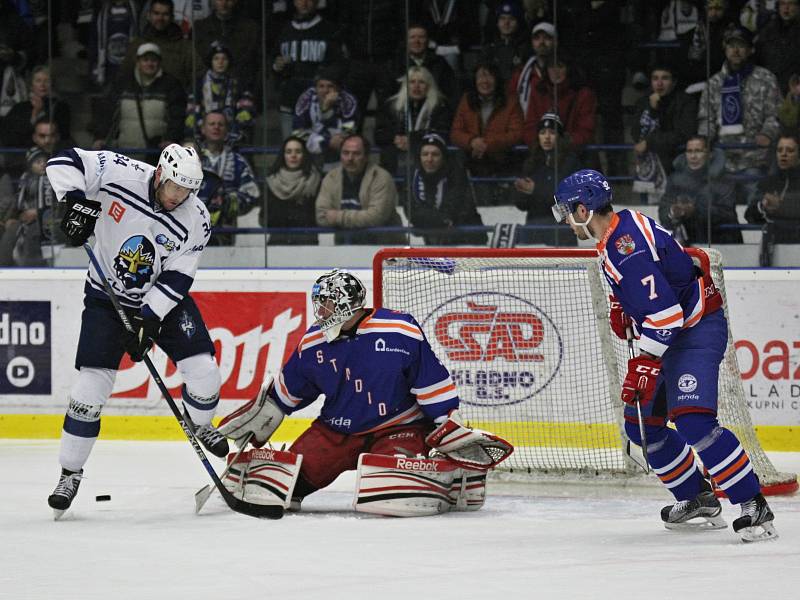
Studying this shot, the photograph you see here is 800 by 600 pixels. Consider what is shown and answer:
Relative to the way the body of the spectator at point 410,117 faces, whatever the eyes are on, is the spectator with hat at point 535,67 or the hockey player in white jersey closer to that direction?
the hockey player in white jersey

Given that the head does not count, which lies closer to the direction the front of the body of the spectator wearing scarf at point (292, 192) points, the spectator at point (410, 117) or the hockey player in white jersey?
the hockey player in white jersey

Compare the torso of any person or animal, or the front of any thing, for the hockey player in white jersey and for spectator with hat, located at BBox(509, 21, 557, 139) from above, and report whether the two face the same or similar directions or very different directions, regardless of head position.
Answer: same or similar directions

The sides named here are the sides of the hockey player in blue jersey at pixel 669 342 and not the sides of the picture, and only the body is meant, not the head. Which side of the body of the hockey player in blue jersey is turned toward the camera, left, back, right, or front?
left

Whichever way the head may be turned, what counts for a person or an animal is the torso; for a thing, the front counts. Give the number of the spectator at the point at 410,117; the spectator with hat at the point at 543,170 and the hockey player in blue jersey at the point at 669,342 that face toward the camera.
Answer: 2

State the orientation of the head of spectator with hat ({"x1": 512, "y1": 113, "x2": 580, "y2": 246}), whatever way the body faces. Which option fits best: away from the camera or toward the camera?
toward the camera

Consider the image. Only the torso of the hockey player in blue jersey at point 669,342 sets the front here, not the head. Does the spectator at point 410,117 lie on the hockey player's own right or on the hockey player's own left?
on the hockey player's own right

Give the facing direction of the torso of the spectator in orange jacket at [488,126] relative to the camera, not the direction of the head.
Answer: toward the camera

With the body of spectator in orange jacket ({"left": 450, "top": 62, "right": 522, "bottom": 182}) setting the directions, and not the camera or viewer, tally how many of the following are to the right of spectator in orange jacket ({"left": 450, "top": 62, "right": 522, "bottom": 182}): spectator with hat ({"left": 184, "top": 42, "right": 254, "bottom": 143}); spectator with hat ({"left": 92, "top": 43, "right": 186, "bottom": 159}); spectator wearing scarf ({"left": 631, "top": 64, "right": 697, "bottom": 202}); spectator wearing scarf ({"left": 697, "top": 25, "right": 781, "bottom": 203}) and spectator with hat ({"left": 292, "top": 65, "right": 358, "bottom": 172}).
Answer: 3

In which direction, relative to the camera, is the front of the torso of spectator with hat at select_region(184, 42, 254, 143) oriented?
toward the camera

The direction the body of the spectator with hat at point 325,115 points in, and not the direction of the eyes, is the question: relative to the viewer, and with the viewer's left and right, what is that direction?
facing the viewer

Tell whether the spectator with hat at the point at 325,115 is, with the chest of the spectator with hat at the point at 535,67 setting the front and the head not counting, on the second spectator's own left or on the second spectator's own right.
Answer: on the second spectator's own right

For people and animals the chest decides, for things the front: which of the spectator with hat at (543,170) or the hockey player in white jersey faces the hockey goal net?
the spectator with hat

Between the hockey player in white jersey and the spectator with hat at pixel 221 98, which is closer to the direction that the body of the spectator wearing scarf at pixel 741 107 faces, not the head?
the hockey player in white jersey

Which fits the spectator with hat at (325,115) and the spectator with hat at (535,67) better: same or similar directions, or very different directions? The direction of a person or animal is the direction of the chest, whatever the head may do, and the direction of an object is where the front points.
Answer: same or similar directions

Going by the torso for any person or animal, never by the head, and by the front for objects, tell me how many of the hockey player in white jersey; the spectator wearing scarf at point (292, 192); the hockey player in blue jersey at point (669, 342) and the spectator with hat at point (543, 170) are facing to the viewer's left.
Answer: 1

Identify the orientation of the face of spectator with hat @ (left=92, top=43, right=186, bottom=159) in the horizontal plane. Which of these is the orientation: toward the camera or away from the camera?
toward the camera

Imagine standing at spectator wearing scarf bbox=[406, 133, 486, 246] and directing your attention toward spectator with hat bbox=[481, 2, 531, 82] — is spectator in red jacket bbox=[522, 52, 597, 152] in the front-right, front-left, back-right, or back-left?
front-right

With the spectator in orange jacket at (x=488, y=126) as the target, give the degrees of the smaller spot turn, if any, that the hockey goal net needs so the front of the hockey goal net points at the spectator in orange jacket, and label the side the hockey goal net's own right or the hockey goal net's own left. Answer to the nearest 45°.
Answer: approximately 135° to the hockey goal net's own right

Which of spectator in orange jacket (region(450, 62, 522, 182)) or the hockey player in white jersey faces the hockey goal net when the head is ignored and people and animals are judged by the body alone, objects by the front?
the spectator in orange jacket

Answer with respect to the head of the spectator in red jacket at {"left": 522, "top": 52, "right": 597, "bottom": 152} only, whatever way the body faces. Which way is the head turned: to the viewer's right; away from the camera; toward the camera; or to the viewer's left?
toward the camera
